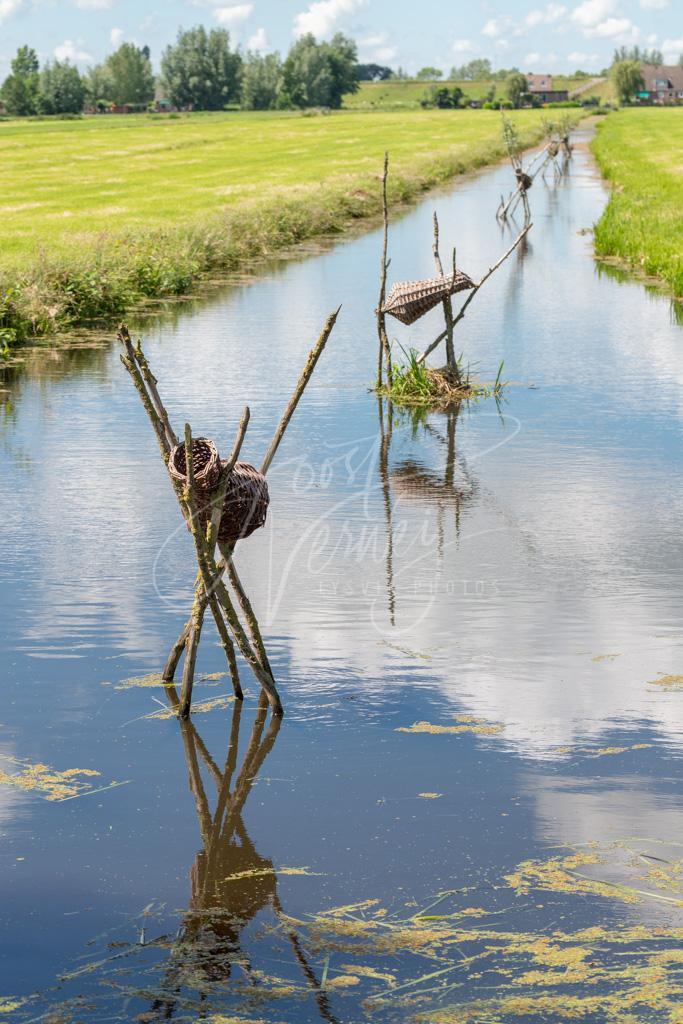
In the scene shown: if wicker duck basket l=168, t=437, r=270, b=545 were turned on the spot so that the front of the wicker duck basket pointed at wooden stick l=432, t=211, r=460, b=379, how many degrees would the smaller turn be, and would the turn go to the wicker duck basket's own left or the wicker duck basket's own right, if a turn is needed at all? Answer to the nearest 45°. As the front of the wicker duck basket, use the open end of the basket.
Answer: approximately 135° to the wicker duck basket's own right

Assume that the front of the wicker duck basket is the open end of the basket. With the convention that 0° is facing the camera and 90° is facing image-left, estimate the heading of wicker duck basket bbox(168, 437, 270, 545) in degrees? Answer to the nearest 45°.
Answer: approximately 45°

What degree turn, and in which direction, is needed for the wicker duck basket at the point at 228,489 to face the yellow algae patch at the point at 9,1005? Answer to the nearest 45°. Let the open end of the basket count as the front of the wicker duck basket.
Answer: approximately 45° to its left

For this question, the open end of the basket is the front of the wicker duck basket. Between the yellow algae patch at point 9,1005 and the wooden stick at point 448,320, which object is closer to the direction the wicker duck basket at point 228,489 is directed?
the yellow algae patch

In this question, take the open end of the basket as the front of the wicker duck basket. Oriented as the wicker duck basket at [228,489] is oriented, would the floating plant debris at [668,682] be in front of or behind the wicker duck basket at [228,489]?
behind
